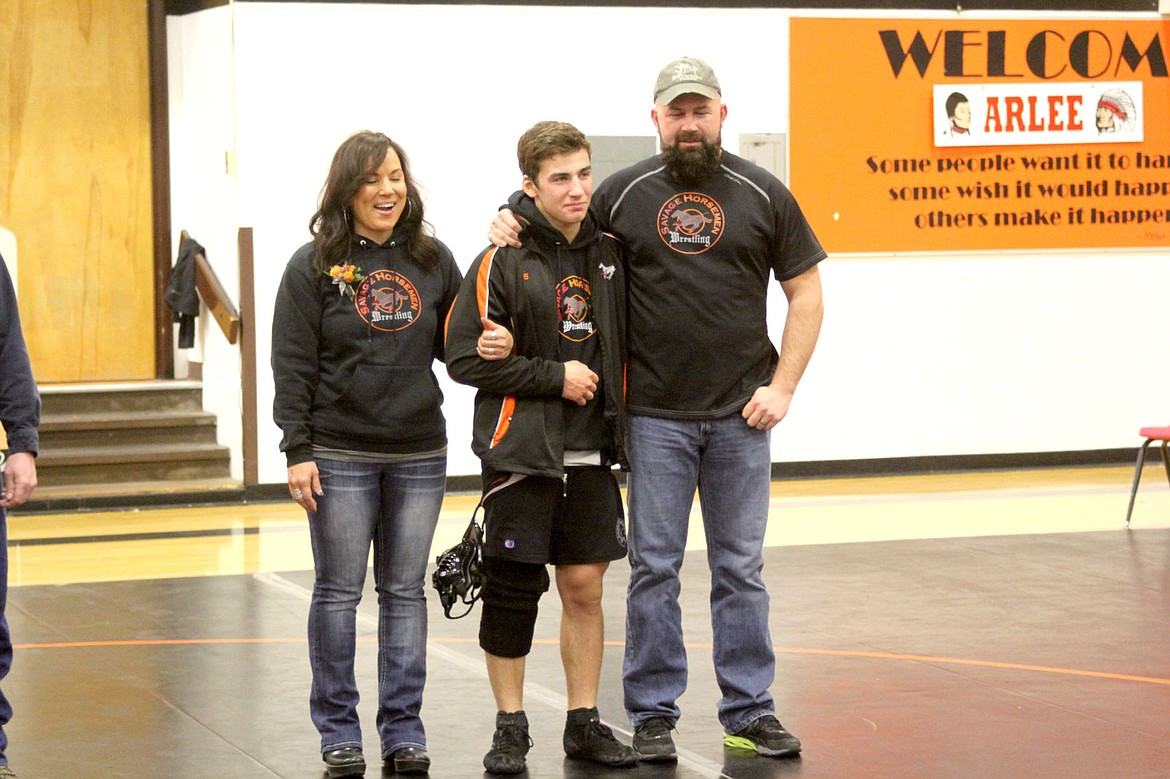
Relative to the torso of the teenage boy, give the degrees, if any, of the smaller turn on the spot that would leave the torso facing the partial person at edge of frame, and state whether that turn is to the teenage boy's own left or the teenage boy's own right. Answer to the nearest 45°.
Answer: approximately 135° to the teenage boy's own right

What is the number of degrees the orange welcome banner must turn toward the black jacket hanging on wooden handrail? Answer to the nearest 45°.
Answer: approximately 90° to its right

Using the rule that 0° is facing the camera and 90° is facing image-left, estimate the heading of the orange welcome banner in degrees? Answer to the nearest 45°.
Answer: approximately 0°

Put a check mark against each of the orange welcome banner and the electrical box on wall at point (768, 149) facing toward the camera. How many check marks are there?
2

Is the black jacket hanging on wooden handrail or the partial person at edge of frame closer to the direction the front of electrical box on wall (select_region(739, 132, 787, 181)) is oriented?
the partial person at edge of frame

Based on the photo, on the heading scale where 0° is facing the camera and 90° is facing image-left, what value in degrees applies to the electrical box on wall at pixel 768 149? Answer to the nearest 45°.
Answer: approximately 0°

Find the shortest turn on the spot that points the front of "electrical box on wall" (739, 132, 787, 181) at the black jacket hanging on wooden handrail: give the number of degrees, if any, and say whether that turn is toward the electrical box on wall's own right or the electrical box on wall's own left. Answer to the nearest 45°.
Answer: approximately 90° to the electrical box on wall's own right

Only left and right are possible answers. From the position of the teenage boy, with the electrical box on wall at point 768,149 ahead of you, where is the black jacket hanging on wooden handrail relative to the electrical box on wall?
left

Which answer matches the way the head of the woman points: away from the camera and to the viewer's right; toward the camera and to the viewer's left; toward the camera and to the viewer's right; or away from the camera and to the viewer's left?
toward the camera and to the viewer's right

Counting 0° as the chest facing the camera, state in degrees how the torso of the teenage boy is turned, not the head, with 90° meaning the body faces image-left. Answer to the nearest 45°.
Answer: approximately 315°

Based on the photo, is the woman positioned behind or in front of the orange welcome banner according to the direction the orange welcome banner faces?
in front
